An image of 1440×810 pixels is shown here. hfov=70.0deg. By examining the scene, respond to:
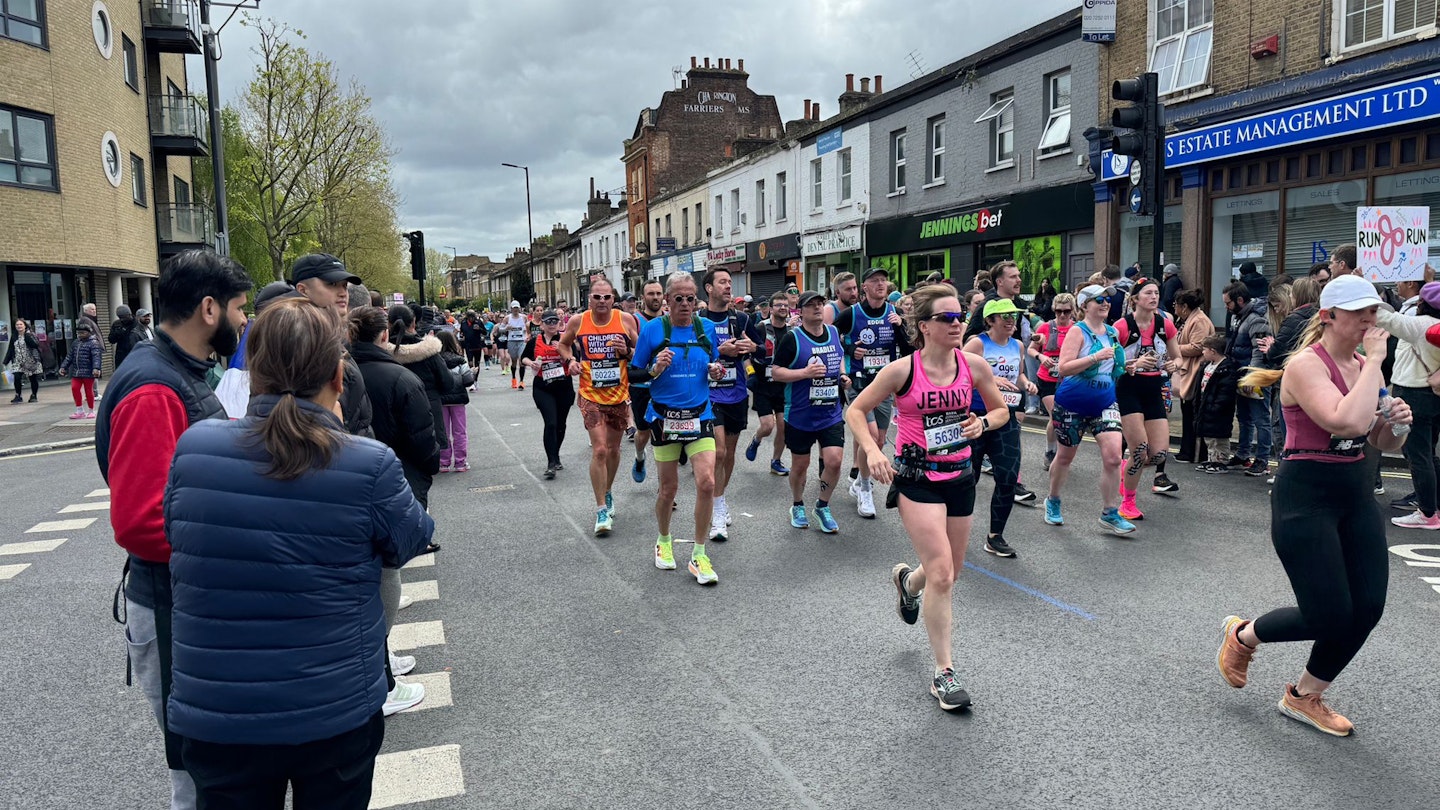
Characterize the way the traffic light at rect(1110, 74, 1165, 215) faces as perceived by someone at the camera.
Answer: facing to the left of the viewer

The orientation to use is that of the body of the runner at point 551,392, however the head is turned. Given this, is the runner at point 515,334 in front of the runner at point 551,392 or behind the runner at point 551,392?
behind

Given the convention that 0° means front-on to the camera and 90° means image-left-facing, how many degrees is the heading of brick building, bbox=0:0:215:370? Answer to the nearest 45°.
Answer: approximately 315°

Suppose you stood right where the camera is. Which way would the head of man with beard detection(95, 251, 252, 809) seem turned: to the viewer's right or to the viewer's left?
to the viewer's right

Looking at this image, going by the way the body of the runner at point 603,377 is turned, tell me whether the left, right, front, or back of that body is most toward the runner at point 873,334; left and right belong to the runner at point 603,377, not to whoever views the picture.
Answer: left

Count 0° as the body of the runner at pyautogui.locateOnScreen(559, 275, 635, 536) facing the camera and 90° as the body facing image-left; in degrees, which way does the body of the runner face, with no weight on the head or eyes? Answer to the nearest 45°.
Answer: approximately 0°

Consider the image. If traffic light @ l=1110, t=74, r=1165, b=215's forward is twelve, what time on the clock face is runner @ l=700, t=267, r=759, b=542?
The runner is roughly at 10 o'clock from the traffic light.

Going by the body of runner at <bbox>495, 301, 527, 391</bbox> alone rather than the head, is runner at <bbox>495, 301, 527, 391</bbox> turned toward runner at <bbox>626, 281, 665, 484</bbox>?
yes

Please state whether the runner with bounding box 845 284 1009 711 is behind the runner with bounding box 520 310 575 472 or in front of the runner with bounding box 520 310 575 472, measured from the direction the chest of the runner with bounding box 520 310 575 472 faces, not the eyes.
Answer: in front
